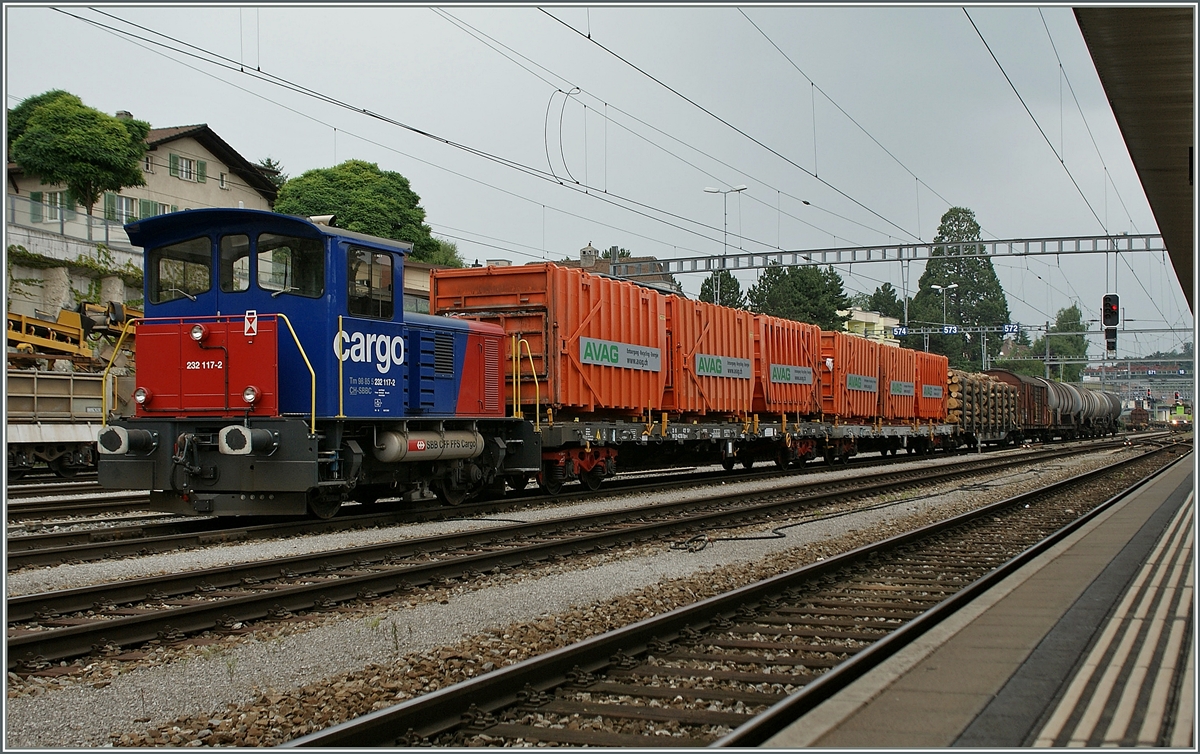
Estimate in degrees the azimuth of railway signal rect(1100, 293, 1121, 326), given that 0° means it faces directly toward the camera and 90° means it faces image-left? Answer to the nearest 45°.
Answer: approximately 0°

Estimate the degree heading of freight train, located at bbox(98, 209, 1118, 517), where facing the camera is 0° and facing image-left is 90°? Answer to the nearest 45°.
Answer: approximately 45°

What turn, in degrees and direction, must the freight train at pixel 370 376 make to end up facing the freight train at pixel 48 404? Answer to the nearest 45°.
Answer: approximately 90° to its right

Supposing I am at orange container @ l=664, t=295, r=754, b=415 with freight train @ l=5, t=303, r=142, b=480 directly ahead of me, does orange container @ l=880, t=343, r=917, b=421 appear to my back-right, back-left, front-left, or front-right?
back-right

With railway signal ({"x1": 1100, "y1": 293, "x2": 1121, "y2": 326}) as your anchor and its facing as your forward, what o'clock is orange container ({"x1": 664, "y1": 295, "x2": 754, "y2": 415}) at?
The orange container is roughly at 1 o'clock from the railway signal.

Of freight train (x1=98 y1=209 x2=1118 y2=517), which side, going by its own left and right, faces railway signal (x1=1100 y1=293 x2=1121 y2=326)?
back
